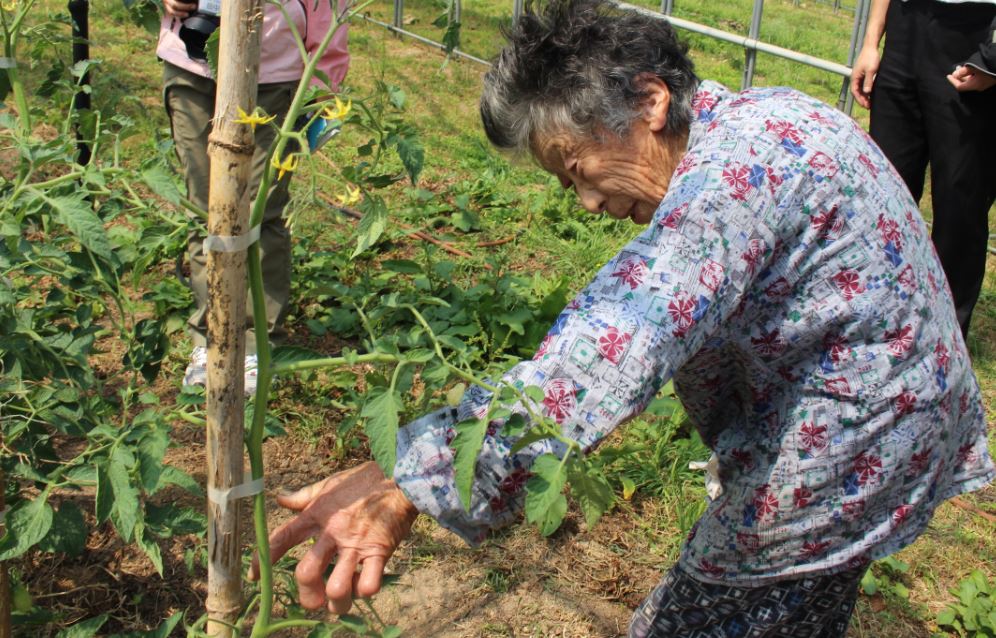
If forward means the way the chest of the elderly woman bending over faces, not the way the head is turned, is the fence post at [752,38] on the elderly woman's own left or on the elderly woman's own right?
on the elderly woman's own right

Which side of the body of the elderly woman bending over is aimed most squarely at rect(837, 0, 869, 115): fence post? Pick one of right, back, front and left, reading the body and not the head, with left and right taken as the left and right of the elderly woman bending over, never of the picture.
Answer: right

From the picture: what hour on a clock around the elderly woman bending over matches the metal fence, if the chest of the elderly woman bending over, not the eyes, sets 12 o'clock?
The metal fence is roughly at 3 o'clock from the elderly woman bending over.

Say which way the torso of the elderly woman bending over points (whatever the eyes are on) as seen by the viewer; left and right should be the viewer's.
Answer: facing to the left of the viewer

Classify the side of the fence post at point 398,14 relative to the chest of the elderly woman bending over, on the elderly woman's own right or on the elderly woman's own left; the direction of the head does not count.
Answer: on the elderly woman's own right

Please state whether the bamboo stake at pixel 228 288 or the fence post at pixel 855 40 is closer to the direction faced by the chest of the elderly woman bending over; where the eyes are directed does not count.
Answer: the bamboo stake

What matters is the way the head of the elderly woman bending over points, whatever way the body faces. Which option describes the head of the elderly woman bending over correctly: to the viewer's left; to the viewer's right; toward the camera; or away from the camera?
to the viewer's left
